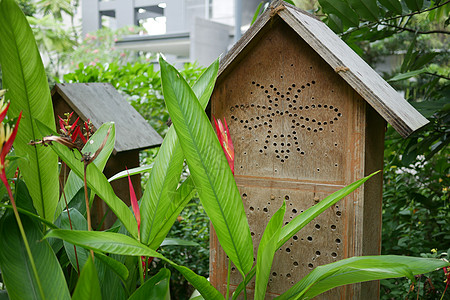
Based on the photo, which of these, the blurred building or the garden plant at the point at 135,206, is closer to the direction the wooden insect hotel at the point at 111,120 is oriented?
the garden plant

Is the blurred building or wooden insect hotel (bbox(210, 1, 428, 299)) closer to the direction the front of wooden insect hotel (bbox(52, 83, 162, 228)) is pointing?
the wooden insect hotel

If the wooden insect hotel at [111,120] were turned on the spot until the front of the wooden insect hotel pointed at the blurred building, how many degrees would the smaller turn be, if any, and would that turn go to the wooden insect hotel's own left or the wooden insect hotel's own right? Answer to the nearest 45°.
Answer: approximately 135° to the wooden insect hotel's own right

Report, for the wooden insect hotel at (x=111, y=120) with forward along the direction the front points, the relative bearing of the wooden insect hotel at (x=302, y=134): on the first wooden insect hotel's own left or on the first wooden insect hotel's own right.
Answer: on the first wooden insect hotel's own left

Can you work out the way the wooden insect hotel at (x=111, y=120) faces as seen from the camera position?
facing the viewer and to the left of the viewer

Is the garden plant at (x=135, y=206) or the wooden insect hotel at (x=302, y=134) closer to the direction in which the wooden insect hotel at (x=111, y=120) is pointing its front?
the garden plant
